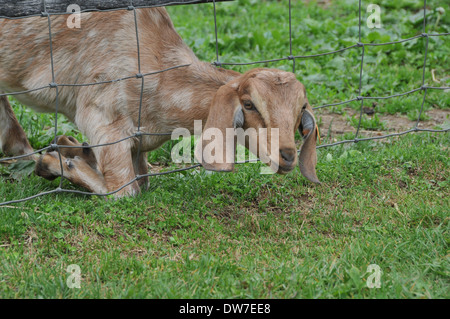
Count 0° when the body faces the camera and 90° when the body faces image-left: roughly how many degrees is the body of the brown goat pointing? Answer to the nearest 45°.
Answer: approximately 270°
